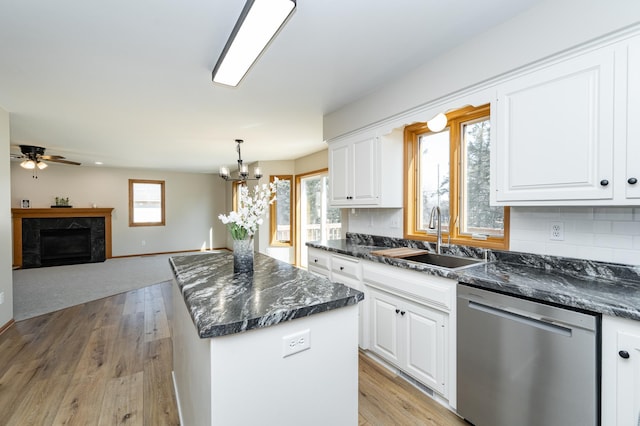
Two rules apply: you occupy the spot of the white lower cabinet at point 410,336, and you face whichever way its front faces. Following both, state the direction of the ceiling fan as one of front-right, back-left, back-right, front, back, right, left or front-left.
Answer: front-right

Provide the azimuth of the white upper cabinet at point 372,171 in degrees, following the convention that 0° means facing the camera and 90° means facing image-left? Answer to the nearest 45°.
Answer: approximately 45°

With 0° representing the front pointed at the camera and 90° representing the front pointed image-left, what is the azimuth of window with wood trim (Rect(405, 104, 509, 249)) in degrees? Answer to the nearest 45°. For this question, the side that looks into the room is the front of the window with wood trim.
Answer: approximately 45°

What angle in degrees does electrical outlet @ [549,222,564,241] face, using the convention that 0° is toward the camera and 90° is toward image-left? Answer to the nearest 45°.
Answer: approximately 0°

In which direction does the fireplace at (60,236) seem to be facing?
toward the camera

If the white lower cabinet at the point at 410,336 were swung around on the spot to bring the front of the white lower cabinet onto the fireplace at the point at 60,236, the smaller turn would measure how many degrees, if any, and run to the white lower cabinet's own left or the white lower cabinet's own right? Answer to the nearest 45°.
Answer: approximately 45° to the white lower cabinet's own right

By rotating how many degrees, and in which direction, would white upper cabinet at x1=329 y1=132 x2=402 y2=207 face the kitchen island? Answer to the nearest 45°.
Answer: approximately 45° to its left

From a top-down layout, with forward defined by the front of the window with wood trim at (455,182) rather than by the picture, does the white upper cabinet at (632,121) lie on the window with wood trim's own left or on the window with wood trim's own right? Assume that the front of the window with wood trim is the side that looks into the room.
on the window with wood trim's own left

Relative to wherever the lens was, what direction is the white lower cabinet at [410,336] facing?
facing the viewer and to the left of the viewer

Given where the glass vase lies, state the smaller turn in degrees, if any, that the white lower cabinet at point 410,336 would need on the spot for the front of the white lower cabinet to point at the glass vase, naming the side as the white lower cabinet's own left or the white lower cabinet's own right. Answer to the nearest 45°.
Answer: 0° — it already faces it

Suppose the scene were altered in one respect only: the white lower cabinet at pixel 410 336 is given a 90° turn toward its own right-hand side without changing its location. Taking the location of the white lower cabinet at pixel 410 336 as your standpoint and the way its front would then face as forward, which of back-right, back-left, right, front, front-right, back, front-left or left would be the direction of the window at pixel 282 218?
front
